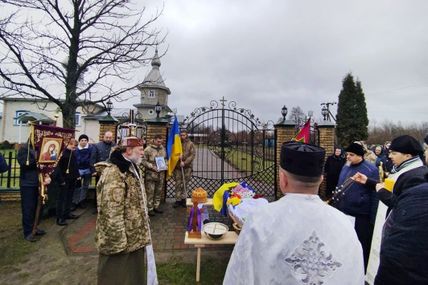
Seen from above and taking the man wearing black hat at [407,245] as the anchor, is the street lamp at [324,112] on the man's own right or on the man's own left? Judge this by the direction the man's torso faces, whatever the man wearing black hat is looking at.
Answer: on the man's own right

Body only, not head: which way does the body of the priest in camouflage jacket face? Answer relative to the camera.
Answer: to the viewer's right

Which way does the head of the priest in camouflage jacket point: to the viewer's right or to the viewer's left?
to the viewer's right

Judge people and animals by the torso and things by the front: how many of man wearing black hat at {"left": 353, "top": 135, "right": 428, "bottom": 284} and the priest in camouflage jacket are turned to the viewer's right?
1

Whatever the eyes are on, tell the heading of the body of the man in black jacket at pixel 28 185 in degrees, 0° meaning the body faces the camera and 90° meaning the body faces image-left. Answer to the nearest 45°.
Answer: approximately 270°

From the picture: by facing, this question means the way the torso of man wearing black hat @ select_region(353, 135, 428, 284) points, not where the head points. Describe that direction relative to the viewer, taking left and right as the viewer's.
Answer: facing to the left of the viewer

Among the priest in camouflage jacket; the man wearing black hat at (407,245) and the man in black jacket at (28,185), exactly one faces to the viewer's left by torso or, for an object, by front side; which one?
the man wearing black hat

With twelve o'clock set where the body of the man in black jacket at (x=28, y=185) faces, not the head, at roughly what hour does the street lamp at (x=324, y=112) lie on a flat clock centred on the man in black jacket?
The street lamp is roughly at 12 o'clock from the man in black jacket.

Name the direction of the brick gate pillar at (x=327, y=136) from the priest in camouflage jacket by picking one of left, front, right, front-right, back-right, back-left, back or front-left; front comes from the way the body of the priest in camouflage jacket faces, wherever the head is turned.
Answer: front-left
